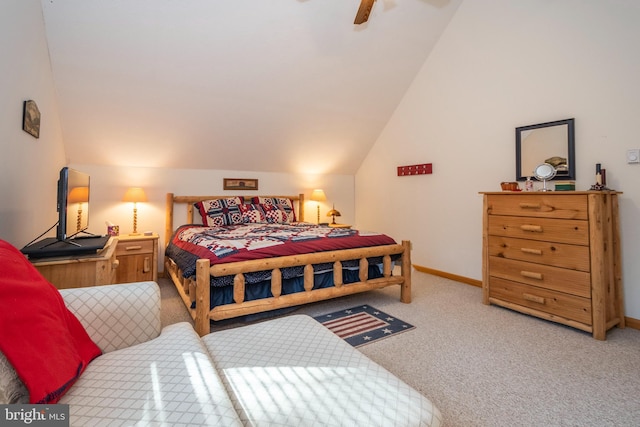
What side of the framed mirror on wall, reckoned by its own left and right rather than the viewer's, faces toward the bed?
front

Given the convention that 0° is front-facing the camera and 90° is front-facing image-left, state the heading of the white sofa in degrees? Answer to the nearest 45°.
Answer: approximately 270°

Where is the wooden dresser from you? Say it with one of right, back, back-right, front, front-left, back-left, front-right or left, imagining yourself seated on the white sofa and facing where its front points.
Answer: front

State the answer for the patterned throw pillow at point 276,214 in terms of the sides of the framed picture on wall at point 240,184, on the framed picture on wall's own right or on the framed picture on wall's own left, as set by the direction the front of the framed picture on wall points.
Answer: on the framed picture on wall's own left

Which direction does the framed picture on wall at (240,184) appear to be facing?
toward the camera

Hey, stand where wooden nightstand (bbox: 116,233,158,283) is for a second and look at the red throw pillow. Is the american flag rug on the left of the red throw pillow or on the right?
left

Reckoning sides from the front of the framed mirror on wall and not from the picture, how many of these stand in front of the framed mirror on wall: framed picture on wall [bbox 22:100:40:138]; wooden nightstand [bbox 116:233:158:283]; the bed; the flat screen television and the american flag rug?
5

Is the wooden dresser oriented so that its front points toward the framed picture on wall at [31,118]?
yes

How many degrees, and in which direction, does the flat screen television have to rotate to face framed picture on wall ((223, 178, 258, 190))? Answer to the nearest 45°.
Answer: approximately 45° to its left

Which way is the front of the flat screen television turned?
to the viewer's right

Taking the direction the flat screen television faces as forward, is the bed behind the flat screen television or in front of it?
in front

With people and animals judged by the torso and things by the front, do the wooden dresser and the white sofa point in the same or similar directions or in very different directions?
very different directions

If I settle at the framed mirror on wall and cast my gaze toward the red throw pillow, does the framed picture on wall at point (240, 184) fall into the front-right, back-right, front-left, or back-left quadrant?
front-right

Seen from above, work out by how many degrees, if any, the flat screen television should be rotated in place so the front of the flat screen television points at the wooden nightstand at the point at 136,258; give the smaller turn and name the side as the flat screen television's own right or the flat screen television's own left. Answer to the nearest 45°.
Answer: approximately 45° to the flat screen television's own left

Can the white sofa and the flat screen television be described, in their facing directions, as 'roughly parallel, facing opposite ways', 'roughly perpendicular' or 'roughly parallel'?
roughly parallel
